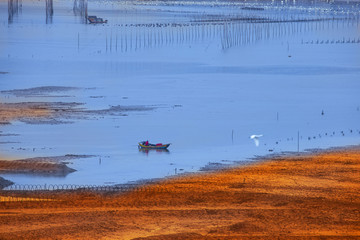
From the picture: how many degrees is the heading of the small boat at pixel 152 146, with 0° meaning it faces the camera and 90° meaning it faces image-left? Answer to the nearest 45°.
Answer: approximately 270°
